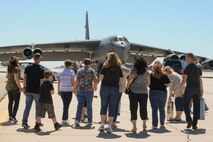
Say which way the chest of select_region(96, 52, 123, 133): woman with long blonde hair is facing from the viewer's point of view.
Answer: away from the camera

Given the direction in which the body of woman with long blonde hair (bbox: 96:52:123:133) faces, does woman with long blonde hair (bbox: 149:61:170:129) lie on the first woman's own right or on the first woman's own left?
on the first woman's own right

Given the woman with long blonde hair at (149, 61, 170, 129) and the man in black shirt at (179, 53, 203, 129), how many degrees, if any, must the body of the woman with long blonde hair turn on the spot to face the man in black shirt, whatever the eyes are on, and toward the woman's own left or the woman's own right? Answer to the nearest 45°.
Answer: approximately 90° to the woman's own right

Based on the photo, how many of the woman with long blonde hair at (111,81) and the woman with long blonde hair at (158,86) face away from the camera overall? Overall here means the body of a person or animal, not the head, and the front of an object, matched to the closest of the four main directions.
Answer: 2

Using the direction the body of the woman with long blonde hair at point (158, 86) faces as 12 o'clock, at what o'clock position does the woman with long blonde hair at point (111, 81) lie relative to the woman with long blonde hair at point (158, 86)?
the woman with long blonde hair at point (111, 81) is roughly at 8 o'clock from the woman with long blonde hair at point (158, 86).

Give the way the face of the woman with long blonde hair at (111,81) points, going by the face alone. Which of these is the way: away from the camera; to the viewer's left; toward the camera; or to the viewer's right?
away from the camera

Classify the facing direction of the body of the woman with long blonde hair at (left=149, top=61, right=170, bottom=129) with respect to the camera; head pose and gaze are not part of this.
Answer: away from the camera
